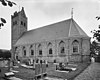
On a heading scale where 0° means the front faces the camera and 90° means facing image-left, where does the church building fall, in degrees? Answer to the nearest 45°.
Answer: approximately 135°
